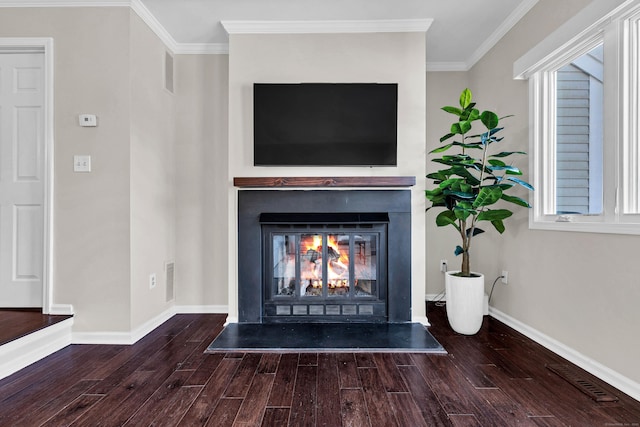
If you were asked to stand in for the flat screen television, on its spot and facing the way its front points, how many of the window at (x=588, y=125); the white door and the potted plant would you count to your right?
1

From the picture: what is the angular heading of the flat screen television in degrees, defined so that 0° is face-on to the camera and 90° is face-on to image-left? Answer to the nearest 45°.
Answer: approximately 0°

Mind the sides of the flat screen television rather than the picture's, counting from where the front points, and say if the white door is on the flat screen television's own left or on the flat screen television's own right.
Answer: on the flat screen television's own right

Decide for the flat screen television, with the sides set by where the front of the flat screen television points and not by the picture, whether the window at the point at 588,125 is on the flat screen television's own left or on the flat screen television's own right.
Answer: on the flat screen television's own left

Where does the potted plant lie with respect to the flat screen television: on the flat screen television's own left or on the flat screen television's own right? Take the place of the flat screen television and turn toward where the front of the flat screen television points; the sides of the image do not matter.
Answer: on the flat screen television's own left
